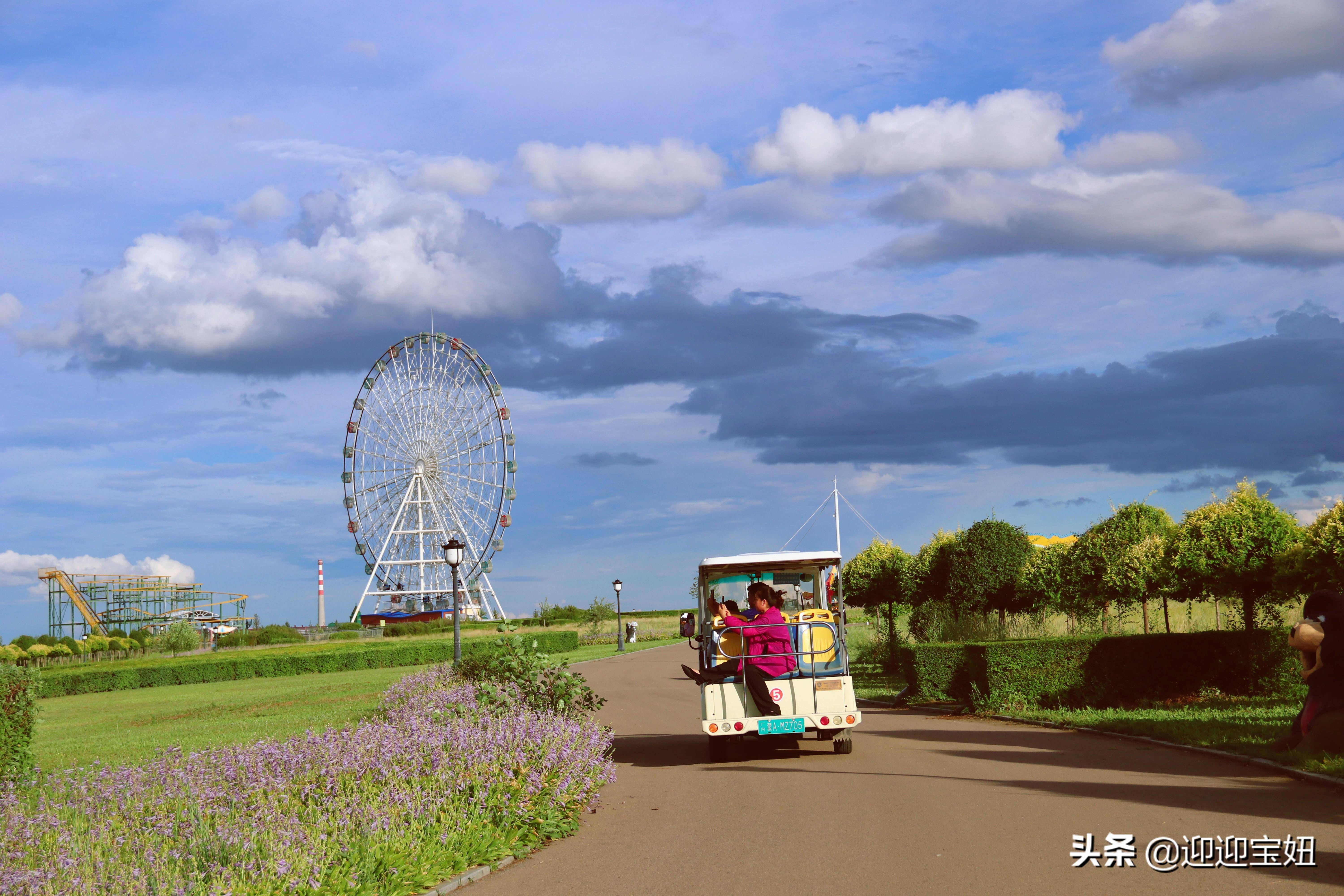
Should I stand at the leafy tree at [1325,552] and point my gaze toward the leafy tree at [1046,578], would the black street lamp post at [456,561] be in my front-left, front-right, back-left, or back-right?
front-left

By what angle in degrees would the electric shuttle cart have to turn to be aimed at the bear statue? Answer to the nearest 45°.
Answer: approximately 135° to its right

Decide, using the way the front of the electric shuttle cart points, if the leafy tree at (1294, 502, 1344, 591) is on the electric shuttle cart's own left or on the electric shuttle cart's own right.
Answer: on the electric shuttle cart's own right

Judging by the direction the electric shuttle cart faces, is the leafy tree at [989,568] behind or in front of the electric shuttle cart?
in front

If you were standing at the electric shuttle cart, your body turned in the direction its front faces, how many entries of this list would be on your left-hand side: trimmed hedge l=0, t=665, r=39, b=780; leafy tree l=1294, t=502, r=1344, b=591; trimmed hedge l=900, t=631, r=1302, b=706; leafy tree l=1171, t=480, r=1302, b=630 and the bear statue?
1

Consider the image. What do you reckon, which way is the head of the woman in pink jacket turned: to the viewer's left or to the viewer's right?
to the viewer's left

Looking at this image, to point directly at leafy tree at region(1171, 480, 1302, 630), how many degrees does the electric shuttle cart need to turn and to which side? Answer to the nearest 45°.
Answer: approximately 45° to its right

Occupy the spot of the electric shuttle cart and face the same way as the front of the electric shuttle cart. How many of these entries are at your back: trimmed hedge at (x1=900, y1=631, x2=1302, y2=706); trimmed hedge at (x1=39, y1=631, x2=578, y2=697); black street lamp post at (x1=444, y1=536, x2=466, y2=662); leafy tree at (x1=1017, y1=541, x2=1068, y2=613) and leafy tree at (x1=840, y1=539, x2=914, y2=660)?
0

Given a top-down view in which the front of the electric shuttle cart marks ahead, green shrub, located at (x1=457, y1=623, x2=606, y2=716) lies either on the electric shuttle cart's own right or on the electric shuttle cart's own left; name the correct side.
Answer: on the electric shuttle cart's own left

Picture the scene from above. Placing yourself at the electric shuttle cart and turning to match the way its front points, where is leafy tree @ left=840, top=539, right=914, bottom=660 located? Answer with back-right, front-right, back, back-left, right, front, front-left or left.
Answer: front

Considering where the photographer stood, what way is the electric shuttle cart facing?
facing away from the viewer

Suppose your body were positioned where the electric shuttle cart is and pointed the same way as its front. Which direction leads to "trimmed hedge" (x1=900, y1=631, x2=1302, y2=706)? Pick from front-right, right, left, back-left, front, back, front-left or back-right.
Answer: front-right

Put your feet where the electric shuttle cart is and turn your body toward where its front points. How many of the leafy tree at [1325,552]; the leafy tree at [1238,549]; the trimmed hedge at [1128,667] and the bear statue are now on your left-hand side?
0
